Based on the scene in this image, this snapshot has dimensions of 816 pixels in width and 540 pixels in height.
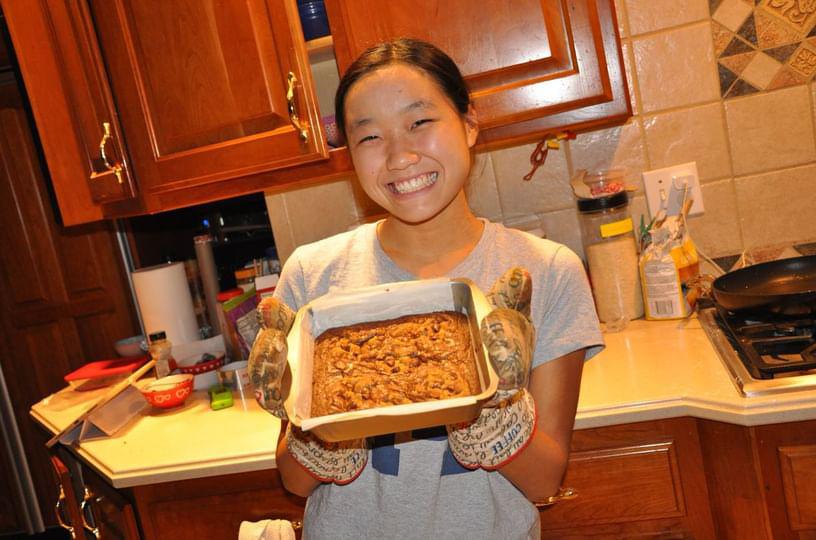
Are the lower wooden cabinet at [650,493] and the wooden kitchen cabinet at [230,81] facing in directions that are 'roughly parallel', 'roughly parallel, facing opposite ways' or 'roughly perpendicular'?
roughly parallel

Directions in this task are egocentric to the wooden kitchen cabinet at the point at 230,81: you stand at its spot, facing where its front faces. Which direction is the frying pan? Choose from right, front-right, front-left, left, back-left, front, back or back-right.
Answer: left

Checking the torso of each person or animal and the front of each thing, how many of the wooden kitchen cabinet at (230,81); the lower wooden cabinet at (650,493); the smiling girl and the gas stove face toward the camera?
4

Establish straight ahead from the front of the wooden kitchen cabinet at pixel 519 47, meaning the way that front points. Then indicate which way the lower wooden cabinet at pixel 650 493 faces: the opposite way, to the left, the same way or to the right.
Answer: the same way

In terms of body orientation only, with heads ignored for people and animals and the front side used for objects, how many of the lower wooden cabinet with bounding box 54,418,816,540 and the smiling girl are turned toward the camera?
2

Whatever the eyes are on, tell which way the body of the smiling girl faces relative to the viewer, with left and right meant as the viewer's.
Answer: facing the viewer

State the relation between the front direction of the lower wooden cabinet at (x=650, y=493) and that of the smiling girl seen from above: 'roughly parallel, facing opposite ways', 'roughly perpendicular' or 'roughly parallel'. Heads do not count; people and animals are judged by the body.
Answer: roughly parallel

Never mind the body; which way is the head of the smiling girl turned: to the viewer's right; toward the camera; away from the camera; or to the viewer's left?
toward the camera

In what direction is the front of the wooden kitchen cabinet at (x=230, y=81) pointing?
toward the camera

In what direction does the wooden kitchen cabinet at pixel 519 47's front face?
toward the camera

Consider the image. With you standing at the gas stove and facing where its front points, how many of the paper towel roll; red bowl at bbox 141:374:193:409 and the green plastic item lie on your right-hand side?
3

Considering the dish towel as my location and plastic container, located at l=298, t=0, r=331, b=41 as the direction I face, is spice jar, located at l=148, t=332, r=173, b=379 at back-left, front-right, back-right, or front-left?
front-left

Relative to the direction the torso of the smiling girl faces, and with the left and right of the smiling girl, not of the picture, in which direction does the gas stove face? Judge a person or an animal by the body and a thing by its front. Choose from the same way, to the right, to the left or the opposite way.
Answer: the same way

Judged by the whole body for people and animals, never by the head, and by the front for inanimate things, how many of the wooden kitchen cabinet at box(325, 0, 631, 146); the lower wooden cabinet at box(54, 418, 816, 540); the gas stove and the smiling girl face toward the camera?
4

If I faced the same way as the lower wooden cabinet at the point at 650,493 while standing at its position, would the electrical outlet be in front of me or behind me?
behind

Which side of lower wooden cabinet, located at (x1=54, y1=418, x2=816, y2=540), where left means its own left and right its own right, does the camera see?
front
